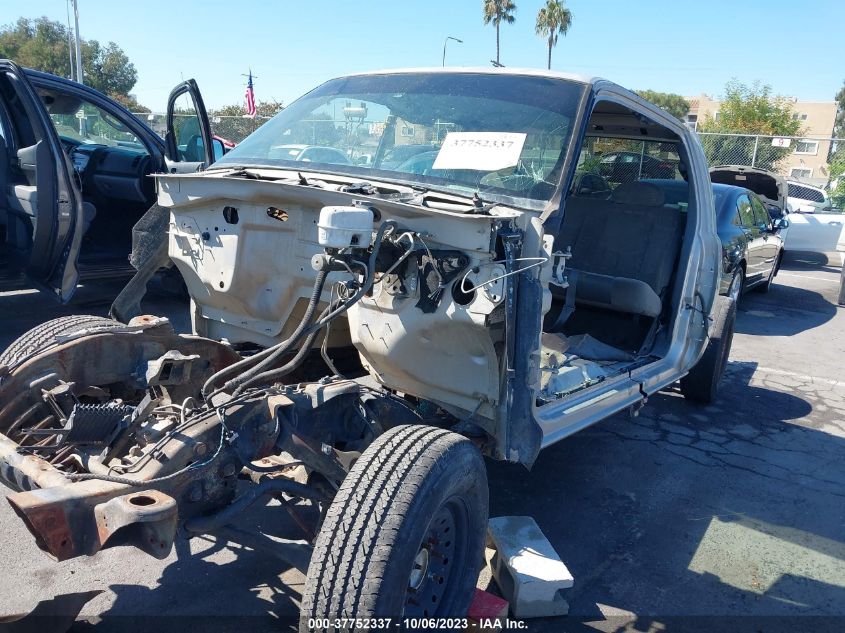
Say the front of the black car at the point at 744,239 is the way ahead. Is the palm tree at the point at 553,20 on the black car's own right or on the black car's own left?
on the black car's own left

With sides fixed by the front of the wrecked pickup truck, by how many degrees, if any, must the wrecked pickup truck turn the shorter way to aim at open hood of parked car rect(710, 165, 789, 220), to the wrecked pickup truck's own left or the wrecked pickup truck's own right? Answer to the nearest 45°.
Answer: approximately 180°

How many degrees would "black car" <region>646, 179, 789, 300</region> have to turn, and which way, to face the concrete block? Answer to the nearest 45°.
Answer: approximately 135° to its right

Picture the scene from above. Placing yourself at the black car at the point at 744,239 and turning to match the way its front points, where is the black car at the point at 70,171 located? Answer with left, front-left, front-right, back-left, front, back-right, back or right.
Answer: back

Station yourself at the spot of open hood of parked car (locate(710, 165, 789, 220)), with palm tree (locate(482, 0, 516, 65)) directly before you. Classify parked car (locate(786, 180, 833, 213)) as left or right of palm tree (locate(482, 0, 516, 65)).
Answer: right

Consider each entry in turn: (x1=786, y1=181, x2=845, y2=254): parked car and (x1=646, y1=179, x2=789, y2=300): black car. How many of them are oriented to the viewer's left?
1

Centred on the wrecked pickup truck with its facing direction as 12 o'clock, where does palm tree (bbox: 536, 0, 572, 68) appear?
The palm tree is roughly at 5 o'clock from the wrecked pickup truck.

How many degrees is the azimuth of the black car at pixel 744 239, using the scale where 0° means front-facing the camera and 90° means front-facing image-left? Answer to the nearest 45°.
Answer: approximately 225°

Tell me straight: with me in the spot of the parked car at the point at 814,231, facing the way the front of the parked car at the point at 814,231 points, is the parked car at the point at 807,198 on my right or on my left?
on my right

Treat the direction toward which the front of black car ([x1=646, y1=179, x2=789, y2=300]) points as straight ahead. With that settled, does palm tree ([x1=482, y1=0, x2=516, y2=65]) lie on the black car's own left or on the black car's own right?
on the black car's own left

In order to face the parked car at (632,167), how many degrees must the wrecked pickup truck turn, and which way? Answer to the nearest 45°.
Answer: approximately 180°

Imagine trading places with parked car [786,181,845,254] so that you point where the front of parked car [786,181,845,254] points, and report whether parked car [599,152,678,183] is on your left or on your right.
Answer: on your right

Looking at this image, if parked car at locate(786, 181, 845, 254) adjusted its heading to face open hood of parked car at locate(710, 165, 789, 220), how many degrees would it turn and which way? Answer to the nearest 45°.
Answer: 0° — it already faces it

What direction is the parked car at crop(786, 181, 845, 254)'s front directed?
to the viewer's left
